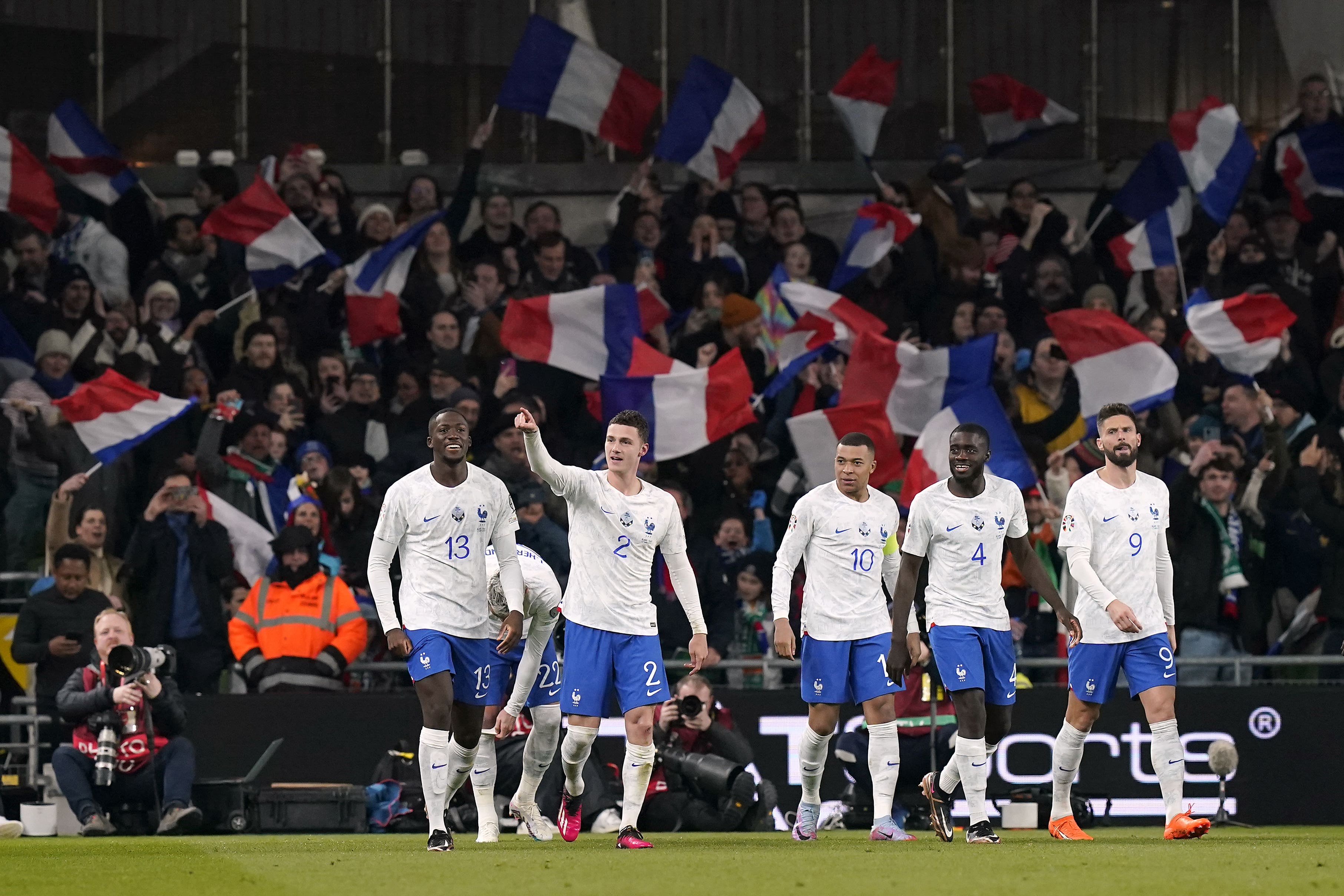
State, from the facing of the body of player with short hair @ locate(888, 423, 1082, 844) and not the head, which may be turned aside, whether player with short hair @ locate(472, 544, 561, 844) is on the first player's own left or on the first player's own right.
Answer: on the first player's own right

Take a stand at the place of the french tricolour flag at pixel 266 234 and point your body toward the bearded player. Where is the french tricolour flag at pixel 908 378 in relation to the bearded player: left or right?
left

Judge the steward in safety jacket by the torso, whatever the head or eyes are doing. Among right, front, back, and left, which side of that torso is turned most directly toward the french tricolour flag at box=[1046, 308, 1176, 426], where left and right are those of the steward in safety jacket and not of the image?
left

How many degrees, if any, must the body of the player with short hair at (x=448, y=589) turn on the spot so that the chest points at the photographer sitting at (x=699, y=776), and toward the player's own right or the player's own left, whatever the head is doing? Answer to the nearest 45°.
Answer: approximately 135° to the player's own left

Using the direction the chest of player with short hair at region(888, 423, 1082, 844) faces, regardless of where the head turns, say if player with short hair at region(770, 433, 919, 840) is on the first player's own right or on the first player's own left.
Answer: on the first player's own right

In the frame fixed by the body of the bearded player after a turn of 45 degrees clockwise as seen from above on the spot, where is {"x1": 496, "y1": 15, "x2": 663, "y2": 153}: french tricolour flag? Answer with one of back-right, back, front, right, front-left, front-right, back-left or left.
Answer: back-right

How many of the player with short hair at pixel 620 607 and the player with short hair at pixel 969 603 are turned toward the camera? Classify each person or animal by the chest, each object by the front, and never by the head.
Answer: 2

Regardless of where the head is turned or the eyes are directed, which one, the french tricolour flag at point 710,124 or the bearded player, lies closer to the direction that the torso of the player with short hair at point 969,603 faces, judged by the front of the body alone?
the bearded player
